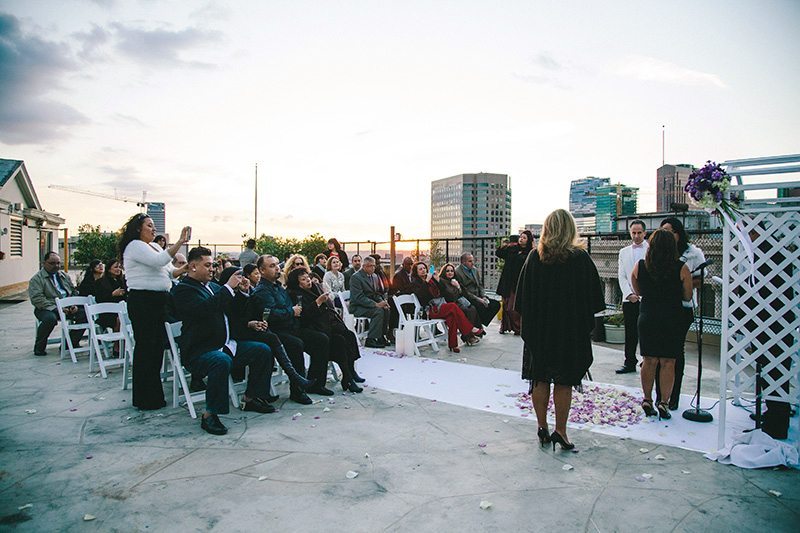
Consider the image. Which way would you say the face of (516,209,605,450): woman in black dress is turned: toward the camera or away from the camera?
away from the camera

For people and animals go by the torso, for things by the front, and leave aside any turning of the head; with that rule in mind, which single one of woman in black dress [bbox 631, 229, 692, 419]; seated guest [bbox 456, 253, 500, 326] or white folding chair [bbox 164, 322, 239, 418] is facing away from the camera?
the woman in black dress

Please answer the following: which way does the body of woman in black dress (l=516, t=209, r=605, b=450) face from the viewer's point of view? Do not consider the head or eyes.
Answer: away from the camera

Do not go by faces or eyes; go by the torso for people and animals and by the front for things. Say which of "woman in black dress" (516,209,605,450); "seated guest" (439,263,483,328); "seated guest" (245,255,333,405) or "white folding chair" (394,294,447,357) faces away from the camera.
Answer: the woman in black dress

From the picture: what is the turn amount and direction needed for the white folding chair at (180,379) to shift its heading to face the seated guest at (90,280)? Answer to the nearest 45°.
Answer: approximately 135° to its left

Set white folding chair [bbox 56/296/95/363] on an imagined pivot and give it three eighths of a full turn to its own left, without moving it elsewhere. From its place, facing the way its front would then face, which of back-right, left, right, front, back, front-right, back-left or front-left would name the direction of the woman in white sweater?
back

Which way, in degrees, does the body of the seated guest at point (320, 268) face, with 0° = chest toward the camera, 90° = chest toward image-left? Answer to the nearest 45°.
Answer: approximately 315°

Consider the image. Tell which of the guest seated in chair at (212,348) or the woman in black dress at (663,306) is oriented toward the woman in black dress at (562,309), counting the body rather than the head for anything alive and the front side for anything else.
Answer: the guest seated in chair

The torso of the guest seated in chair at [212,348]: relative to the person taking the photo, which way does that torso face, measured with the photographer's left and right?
facing the viewer and to the right of the viewer

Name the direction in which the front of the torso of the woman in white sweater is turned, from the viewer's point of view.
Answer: to the viewer's right

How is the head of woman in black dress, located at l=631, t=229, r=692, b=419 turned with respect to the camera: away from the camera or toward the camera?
away from the camera
